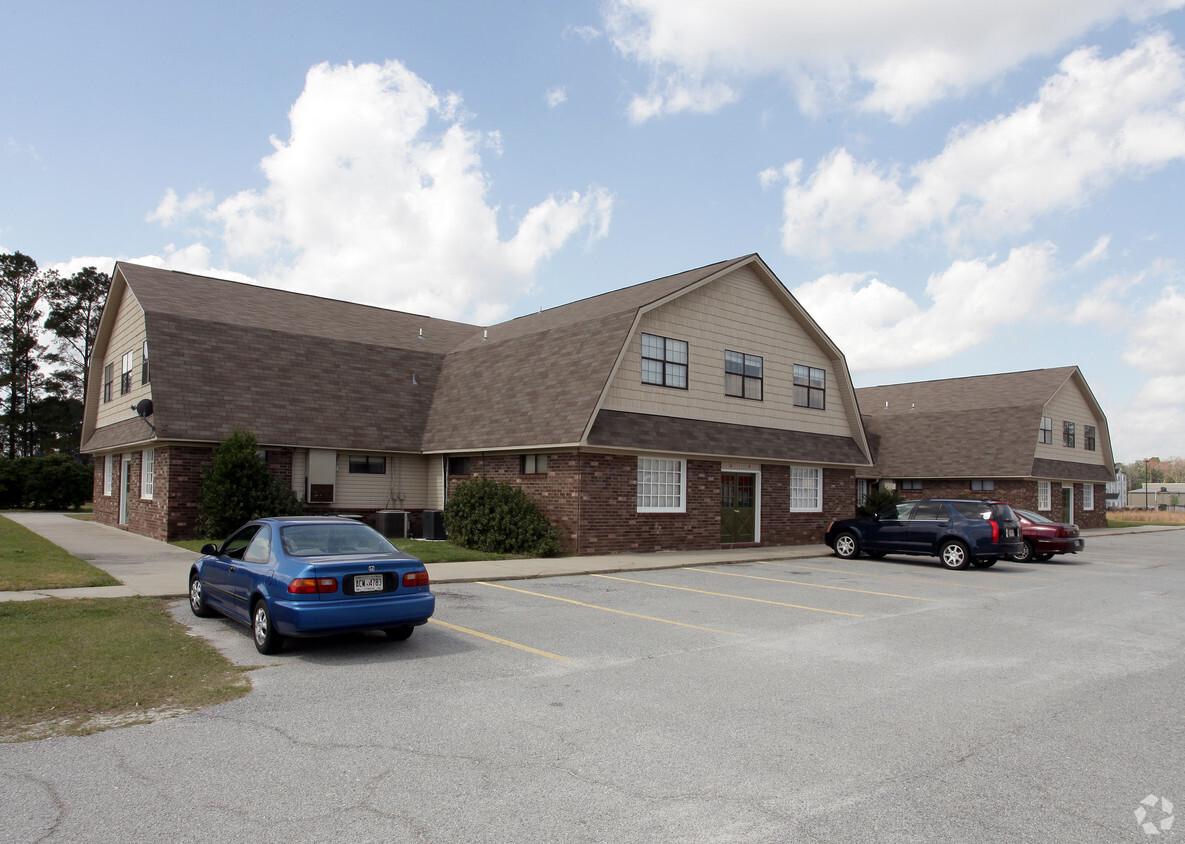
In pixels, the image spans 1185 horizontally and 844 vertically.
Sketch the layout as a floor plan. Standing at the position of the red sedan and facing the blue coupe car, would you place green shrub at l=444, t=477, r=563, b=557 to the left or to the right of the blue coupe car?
right

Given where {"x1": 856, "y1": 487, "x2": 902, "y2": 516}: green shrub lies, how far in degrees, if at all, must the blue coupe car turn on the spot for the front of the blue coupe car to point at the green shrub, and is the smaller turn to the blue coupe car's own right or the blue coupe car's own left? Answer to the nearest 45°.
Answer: approximately 90° to the blue coupe car's own right

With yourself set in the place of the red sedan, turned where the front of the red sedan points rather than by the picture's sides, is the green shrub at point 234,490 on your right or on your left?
on your left

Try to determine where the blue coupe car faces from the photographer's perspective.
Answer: facing away from the viewer and to the left of the viewer

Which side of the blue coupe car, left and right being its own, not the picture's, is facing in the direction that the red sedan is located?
right

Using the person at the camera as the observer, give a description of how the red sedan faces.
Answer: facing away from the viewer and to the left of the viewer
